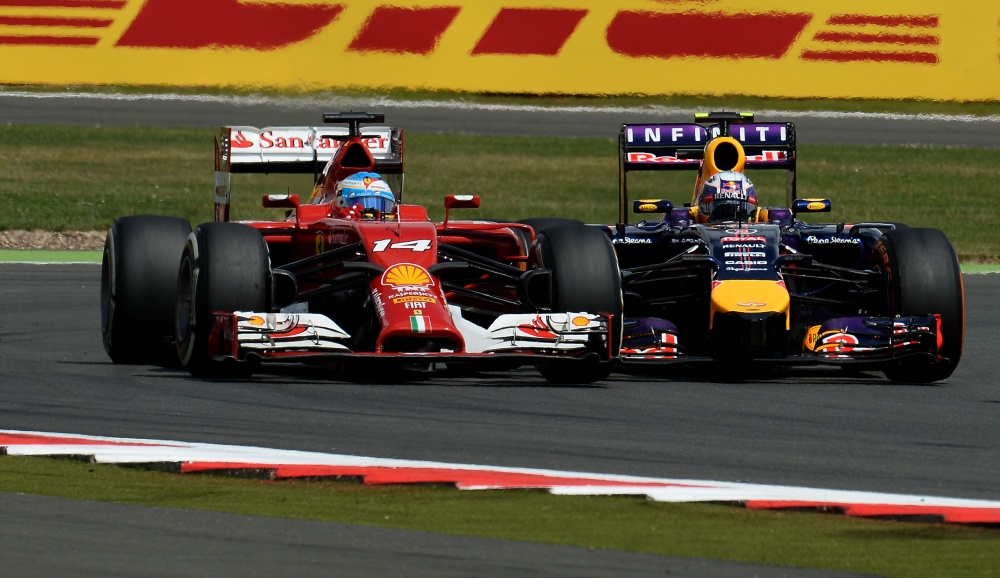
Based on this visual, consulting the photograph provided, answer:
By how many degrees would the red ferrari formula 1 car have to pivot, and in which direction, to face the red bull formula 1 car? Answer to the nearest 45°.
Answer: approximately 90° to its left

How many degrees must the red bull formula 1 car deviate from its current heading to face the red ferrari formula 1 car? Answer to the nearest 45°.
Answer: approximately 90° to its right

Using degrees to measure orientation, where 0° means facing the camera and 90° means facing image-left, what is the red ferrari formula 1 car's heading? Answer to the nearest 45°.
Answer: approximately 0°

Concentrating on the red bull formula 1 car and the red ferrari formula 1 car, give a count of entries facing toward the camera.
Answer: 2
